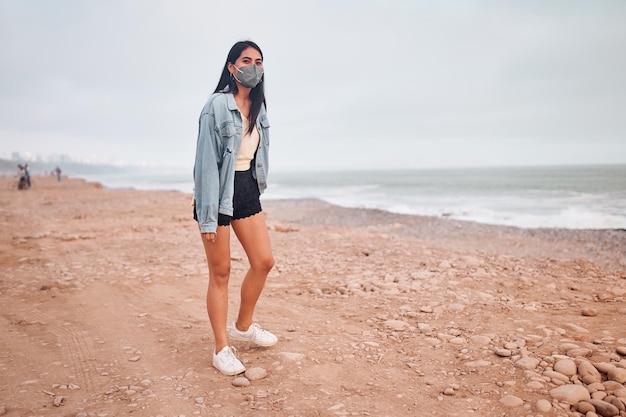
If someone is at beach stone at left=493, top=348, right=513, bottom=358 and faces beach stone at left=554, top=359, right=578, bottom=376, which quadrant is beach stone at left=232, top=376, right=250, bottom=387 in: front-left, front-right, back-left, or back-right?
back-right

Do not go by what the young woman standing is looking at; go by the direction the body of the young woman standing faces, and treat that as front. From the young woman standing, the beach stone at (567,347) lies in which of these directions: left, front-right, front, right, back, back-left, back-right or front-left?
front-left

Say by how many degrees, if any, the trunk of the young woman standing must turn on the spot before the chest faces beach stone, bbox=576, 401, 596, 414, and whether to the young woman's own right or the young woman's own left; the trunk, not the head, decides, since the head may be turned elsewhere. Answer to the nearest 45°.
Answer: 0° — they already face it

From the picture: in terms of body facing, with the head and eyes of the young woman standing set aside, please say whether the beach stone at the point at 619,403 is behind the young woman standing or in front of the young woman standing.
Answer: in front

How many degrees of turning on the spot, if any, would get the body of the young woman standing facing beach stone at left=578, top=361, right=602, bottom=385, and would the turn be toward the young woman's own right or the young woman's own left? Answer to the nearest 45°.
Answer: approximately 45° to the young woman's own left

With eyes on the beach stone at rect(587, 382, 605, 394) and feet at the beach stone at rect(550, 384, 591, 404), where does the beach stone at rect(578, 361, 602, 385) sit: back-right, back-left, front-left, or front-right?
front-left

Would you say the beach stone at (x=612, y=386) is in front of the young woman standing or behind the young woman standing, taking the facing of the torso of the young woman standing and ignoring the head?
in front

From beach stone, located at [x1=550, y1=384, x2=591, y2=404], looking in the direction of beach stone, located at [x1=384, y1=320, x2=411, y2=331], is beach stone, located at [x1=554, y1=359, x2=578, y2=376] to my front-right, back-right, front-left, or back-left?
front-right

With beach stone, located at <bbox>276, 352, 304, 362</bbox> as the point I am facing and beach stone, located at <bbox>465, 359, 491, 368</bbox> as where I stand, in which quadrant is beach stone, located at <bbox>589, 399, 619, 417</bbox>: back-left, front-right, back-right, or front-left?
back-left

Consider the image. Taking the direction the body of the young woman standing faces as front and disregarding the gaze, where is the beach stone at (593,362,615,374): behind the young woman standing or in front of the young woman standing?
in front

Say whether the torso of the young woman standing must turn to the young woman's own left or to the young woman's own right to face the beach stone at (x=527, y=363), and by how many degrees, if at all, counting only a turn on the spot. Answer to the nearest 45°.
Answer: approximately 45° to the young woman's own left

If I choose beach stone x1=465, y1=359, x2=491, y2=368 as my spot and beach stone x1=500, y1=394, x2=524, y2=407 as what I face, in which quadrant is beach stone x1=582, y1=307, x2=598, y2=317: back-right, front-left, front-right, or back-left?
back-left

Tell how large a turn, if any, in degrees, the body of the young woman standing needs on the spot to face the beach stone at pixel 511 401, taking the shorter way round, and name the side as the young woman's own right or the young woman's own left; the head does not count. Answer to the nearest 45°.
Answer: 0° — they already face it

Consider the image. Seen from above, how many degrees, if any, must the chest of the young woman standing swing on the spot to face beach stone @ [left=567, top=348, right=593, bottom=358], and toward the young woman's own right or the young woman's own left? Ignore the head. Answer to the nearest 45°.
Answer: approximately 45° to the young woman's own left
